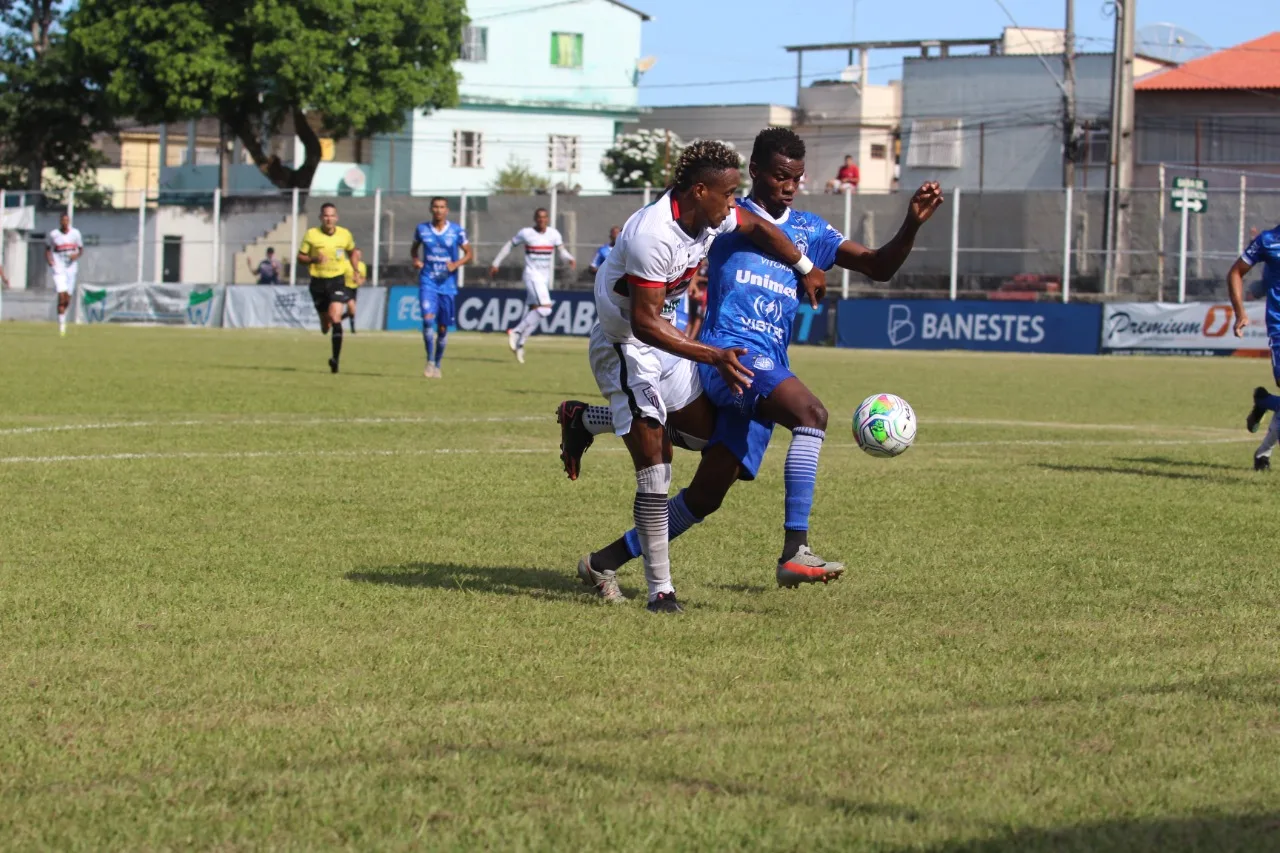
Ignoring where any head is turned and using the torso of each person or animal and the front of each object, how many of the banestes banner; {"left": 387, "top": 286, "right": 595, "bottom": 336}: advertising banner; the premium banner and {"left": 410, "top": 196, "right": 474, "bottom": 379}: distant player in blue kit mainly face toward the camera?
4

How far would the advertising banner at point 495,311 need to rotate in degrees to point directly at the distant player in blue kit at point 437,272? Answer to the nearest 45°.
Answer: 0° — it already faces them

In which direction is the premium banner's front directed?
toward the camera

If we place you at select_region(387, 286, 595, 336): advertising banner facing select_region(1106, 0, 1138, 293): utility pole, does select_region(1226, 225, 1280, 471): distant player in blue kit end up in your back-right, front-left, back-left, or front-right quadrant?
front-right

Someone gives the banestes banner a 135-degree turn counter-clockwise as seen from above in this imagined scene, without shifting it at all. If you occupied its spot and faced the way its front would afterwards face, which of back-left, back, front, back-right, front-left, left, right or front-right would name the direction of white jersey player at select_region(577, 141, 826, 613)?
back-right

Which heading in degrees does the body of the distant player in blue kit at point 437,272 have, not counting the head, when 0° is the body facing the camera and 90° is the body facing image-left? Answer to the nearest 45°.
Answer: approximately 0°

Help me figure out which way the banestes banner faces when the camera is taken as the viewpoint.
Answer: facing the viewer

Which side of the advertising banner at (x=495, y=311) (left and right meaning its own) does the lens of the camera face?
front

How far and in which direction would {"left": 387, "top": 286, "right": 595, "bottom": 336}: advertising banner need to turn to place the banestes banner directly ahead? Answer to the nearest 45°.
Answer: approximately 45° to its left

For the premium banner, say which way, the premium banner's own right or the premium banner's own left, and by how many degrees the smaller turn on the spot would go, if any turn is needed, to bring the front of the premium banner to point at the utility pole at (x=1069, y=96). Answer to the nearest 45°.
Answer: approximately 180°

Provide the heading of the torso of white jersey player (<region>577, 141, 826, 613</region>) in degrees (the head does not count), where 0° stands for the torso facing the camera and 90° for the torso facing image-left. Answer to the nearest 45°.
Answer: approximately 315°

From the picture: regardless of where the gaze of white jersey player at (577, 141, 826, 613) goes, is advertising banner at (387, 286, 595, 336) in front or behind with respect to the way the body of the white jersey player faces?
behind

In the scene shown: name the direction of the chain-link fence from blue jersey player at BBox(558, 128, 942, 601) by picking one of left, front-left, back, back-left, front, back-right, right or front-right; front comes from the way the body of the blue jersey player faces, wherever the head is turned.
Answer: back-left
